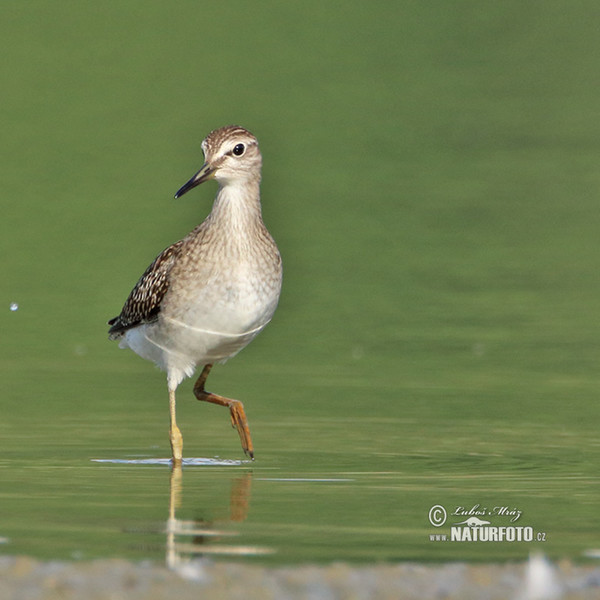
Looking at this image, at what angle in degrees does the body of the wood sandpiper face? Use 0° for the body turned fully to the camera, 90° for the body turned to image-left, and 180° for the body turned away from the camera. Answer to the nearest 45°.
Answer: approximately 315°
